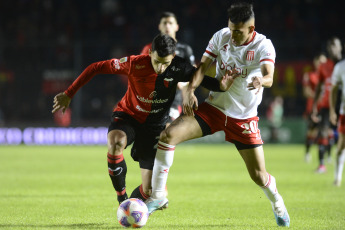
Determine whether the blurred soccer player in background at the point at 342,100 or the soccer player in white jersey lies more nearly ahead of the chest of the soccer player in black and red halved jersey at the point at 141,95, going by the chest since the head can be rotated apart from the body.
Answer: the soccer player in white jersey

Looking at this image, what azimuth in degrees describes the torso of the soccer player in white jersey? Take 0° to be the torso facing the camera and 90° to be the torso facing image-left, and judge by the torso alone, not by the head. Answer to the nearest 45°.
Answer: approximately 45°

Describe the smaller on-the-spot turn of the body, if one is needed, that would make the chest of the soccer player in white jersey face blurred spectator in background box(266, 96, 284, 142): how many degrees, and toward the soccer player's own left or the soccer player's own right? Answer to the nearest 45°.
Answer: approximately 135° to the soccer player's own right
